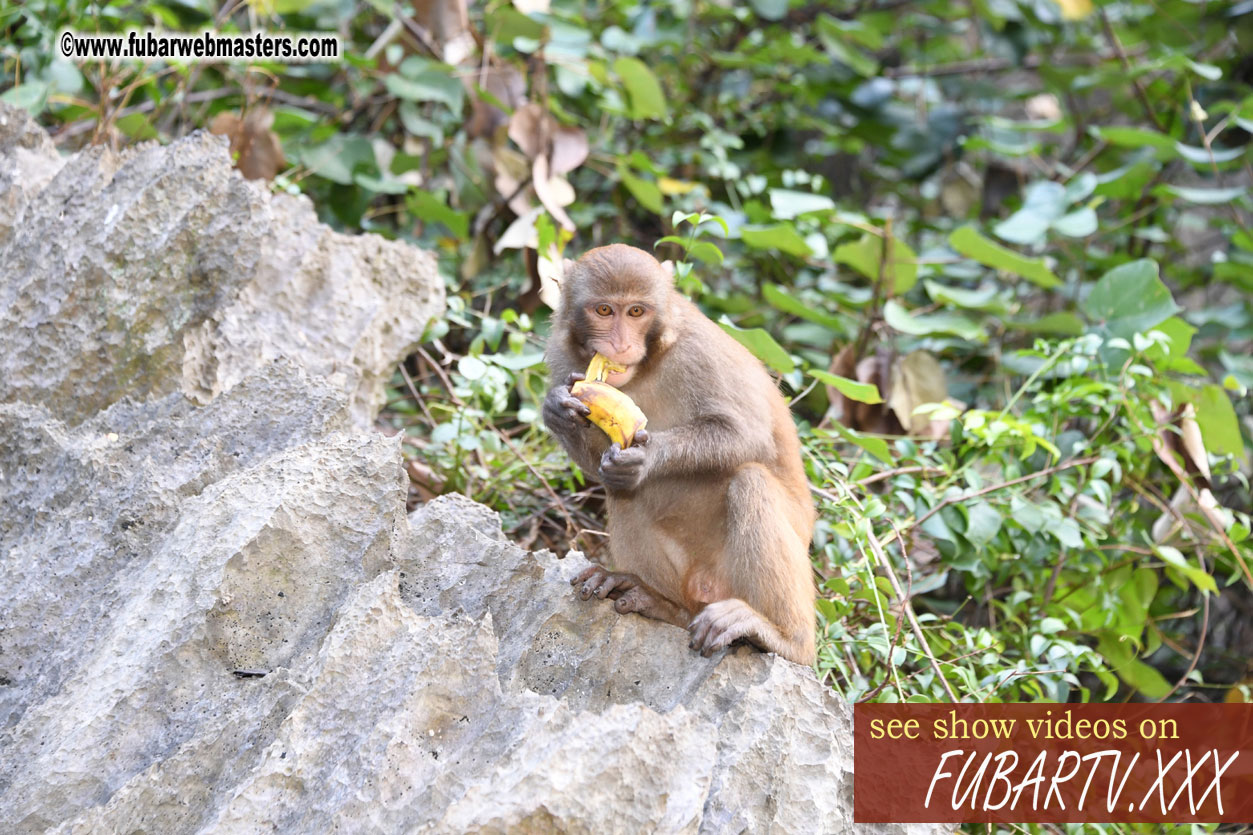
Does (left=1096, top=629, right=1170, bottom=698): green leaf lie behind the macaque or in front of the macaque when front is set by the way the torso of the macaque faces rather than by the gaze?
behind

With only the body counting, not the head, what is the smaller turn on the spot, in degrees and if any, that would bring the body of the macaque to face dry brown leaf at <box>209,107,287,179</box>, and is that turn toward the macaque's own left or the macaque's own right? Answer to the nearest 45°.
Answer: approximately 90° to the macaque's own right

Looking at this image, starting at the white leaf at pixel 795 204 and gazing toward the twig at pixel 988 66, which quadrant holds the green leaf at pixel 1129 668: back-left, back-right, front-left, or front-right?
back-right

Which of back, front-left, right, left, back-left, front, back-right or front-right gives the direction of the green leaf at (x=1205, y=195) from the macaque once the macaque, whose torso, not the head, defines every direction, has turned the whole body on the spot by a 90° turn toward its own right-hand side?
right

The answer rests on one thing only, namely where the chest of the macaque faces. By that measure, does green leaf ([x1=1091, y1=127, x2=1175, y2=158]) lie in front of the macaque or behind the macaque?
behind

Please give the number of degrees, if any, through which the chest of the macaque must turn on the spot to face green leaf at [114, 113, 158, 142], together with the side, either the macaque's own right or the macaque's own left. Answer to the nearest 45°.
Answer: approximately 90° to the macaque's own right

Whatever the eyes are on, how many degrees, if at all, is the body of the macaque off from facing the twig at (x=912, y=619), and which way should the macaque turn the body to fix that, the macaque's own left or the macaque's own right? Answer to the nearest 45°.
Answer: approximately 135° to the macaque's own left

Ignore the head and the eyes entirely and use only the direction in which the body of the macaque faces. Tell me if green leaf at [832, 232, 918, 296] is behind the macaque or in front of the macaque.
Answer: behind

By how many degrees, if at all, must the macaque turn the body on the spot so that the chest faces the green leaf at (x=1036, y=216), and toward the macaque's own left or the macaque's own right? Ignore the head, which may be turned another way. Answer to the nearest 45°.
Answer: approximately 180°

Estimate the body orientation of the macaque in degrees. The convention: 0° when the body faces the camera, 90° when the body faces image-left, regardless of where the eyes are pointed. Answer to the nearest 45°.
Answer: approximately 45°
